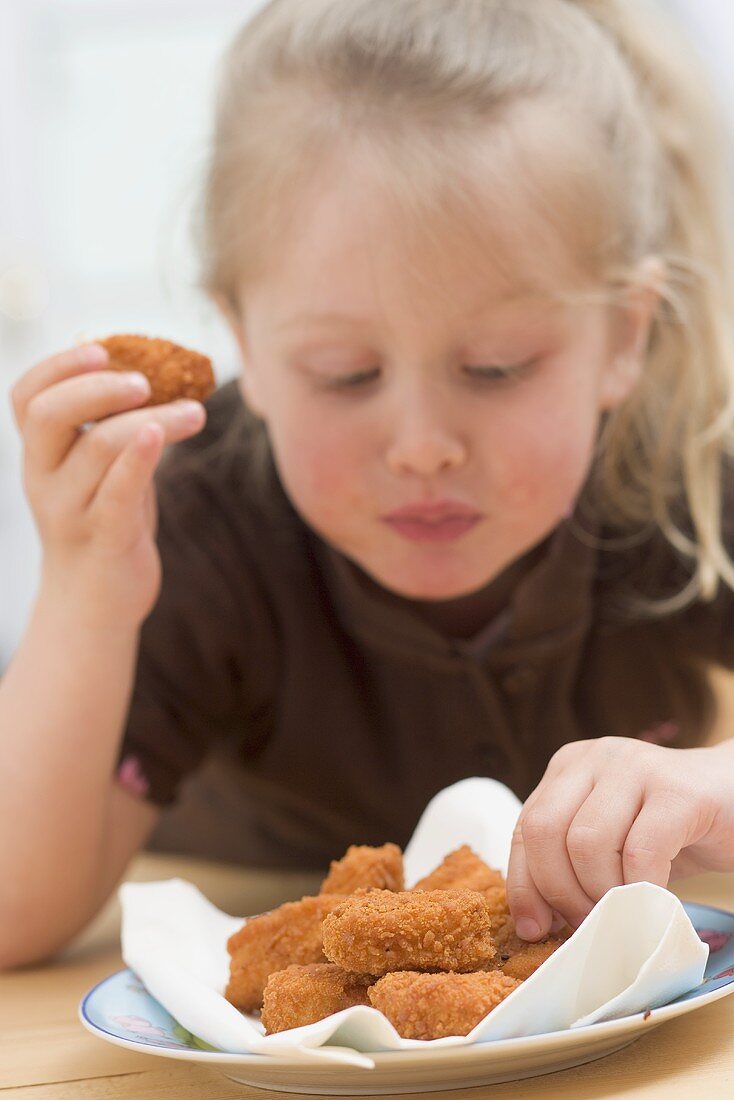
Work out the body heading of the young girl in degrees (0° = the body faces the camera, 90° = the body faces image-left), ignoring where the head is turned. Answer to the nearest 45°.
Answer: approximately 0°

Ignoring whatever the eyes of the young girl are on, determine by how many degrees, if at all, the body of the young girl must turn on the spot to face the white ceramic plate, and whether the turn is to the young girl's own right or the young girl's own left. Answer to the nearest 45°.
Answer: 0° — they already face it
